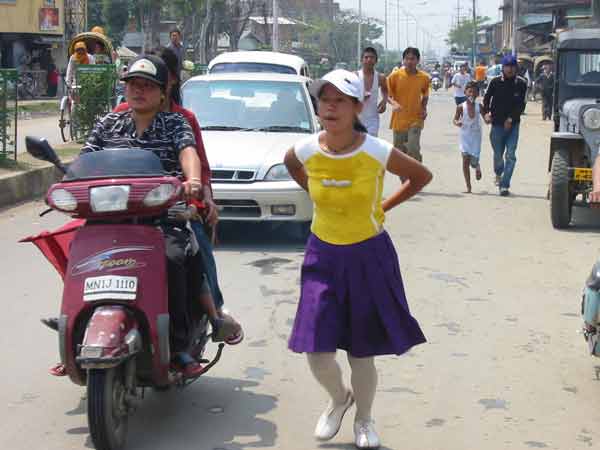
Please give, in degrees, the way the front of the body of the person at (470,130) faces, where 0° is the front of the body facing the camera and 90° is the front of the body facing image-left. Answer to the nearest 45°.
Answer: approximately 0°

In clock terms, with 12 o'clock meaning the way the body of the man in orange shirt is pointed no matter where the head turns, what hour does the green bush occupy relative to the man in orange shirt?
The green bush is roughly at 4 o'clock from the man in orange shirt.

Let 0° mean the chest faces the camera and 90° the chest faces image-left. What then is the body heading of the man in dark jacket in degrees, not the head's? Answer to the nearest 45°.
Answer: approximately 0°

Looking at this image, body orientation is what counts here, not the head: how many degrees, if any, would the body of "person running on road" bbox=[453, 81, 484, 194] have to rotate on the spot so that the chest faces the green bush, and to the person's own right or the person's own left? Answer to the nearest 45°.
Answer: approximately 90° to the person's own right

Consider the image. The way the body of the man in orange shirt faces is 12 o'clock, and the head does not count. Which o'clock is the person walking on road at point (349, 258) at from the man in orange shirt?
The person walking on road is roughly at 12 o'clock from the man in orange shirt.

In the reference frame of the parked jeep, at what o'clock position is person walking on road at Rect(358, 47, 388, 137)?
The person walking on road is roughly at 4 o'clock from the parked jeep.

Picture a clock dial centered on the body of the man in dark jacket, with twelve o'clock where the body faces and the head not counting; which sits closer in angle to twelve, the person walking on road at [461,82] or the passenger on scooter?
the passenger on scooter
